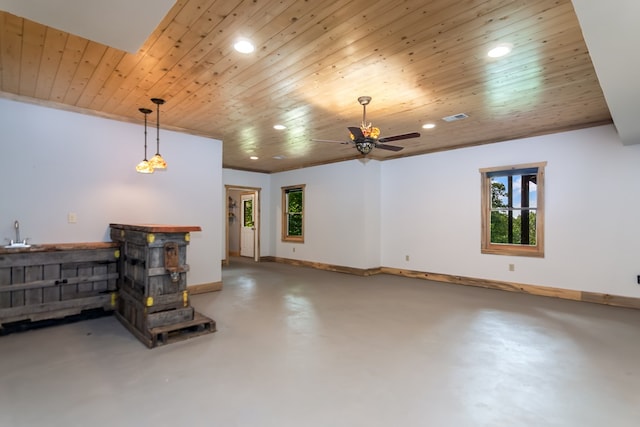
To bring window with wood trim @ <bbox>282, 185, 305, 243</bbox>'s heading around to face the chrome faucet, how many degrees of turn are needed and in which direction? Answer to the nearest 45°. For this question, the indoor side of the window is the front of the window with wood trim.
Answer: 0° — it already faces it

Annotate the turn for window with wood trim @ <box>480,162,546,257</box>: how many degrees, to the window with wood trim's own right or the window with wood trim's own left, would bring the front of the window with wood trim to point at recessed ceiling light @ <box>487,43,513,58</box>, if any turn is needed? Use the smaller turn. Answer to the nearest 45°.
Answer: approximately 45° to the window with wood trim's own left

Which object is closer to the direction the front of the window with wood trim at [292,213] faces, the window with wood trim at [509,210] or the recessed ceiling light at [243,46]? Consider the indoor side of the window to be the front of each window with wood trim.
the recessed ceiling light

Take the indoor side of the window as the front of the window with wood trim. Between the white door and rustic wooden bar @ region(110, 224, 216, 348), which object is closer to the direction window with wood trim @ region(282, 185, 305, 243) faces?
the rustic wooden bar

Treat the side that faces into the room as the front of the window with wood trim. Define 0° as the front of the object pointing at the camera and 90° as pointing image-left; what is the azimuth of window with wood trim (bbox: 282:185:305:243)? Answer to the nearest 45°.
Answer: approximately 45°

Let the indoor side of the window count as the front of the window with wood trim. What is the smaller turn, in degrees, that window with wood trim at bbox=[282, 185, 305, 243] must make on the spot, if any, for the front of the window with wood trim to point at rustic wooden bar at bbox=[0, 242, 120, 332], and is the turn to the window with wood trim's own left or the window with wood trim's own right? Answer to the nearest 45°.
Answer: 0° — it already faces it
